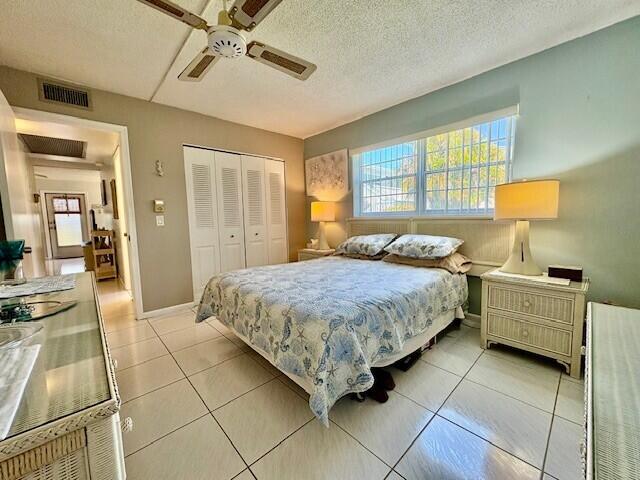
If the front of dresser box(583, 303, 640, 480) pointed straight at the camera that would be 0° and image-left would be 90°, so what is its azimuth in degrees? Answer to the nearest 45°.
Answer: approximately 90°

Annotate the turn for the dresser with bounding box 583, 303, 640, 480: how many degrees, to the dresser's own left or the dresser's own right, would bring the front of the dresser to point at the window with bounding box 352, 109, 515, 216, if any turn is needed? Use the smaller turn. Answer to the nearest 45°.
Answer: approximately 45° to the dresser's own right

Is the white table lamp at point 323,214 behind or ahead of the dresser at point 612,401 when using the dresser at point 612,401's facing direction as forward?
ahead

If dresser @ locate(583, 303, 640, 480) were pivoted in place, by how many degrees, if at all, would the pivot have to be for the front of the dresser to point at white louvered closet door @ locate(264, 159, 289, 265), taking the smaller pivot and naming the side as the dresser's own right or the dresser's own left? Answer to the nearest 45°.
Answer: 0° — it already faces it

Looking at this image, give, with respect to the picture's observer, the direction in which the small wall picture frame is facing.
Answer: facing the viewer and to the left of the viewer

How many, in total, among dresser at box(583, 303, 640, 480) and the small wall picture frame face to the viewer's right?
0

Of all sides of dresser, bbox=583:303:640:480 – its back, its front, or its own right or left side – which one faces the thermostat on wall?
front

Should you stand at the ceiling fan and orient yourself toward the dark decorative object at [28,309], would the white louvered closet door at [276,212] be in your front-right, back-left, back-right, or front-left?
back-right

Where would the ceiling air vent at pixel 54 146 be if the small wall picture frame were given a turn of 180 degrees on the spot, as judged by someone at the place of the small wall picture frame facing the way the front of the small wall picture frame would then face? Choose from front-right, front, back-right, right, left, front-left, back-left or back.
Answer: back-left

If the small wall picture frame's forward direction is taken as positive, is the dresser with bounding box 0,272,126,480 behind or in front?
in front

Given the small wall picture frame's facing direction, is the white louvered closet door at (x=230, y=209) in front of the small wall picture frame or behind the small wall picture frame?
in front

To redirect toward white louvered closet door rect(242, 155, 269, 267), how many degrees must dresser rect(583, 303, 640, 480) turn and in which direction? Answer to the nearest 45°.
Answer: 0° — it already faces it

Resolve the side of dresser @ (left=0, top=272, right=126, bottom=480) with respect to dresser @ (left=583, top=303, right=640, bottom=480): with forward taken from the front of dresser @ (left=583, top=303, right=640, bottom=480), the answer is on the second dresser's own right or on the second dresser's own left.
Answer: on the second dresser's own left

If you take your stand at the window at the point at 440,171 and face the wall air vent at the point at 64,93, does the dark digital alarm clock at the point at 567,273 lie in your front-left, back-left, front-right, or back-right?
back-left

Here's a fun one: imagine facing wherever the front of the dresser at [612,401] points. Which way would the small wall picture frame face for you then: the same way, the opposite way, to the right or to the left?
to the left
